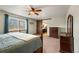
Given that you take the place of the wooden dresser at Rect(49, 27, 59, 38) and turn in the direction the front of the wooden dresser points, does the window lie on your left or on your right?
on your right

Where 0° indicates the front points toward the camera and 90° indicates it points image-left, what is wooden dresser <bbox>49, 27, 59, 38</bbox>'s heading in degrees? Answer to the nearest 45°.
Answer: approximately 0°
